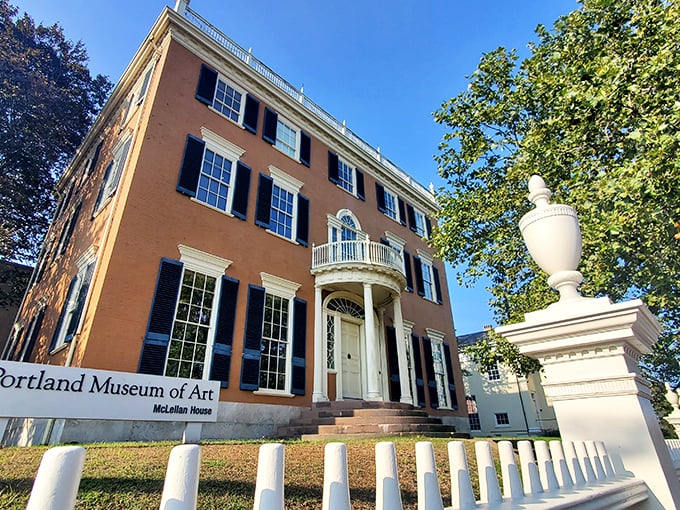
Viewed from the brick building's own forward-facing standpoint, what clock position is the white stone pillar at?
The white stone pillar is roughly at 1 o'clock from the brick building.

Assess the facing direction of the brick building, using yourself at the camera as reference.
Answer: facing the viewer and to the right of the viewer

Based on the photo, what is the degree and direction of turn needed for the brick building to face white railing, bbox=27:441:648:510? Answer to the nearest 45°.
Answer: approximately 45° to its right

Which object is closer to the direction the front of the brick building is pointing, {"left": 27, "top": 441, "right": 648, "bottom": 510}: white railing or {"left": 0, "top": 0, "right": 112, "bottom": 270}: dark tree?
the white railing

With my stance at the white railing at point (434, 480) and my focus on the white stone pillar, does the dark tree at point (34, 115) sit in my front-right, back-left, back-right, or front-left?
back-left

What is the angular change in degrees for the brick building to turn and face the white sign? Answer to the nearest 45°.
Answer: approximately 45° to its right

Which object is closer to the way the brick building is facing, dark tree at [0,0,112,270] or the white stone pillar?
the white stone pillar
